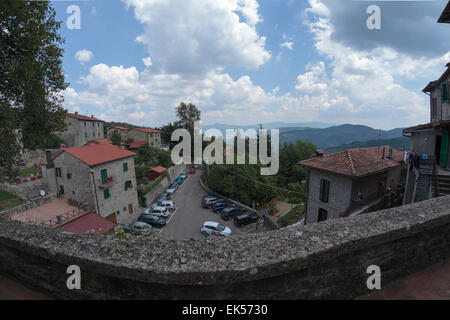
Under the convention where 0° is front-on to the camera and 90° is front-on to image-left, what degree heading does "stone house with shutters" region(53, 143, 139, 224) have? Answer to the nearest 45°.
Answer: approximately 315°

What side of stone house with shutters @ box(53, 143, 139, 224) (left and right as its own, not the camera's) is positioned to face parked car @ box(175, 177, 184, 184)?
left

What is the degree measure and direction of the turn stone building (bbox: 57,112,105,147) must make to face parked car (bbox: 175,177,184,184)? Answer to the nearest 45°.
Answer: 0° — it already faces it

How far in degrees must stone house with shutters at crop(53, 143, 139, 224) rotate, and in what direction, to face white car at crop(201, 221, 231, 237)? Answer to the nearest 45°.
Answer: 0° — it already faces it

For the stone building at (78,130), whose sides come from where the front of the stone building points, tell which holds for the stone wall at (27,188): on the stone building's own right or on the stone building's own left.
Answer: on the stone building's own right

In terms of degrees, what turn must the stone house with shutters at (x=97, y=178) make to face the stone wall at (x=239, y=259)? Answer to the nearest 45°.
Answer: approximately 45° to its right

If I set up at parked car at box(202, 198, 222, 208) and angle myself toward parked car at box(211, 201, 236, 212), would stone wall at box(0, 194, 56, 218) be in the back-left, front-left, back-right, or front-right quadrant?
back-right

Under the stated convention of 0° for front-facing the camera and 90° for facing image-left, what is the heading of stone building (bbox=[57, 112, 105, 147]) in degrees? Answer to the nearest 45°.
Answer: approximately 315°

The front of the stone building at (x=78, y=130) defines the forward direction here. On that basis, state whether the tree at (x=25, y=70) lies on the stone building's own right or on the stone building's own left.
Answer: on the stone building's own right

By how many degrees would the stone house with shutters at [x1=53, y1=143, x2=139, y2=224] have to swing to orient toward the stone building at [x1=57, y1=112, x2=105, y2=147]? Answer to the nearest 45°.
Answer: approximately 135° to its left
